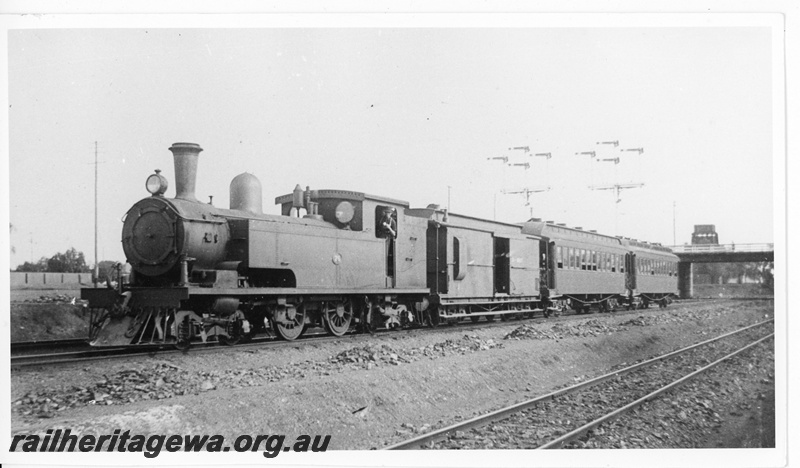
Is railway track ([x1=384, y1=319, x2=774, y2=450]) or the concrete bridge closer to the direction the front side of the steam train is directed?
the railway track

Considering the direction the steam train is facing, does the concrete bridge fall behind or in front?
behind

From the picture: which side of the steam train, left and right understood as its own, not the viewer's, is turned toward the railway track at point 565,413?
left
